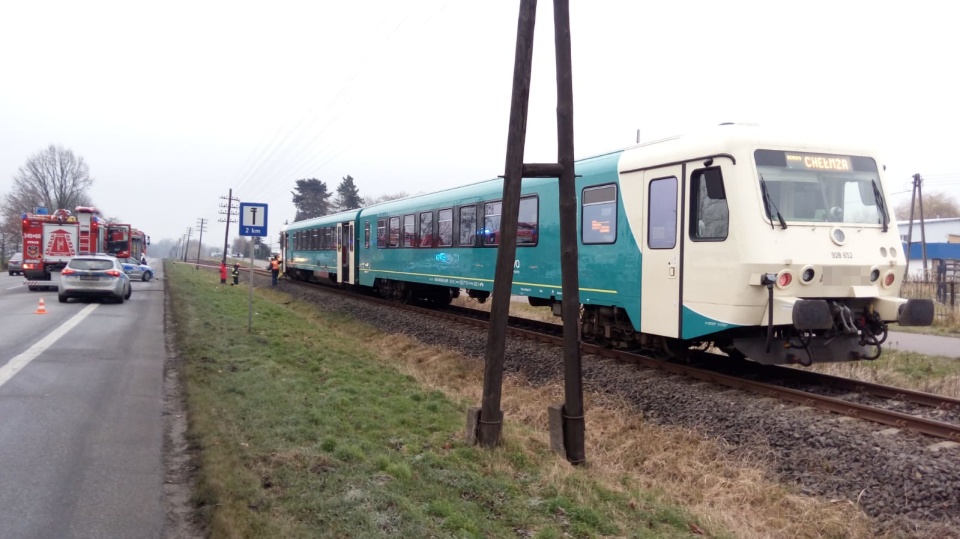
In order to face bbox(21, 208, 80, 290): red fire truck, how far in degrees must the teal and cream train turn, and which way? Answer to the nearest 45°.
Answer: approximately 180°

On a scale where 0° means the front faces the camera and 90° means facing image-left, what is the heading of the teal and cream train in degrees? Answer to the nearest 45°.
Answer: approximately 315°

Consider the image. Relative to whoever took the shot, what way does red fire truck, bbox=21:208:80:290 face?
facing away from the viewer

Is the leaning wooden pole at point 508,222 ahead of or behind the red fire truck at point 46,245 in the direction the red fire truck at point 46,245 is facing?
behind

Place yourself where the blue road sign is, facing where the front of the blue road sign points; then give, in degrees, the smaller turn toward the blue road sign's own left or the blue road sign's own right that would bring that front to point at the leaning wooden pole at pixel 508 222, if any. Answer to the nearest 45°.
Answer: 0° — it already faces it

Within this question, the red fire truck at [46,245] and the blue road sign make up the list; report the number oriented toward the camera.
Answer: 1

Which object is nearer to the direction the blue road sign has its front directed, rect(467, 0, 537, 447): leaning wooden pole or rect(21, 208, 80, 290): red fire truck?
the leaning wooden pole

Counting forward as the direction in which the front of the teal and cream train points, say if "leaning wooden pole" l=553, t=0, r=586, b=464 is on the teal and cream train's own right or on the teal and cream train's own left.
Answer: on the teal and cream train's own right

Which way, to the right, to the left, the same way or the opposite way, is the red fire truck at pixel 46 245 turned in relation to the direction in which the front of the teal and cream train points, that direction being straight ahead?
the opposite way
